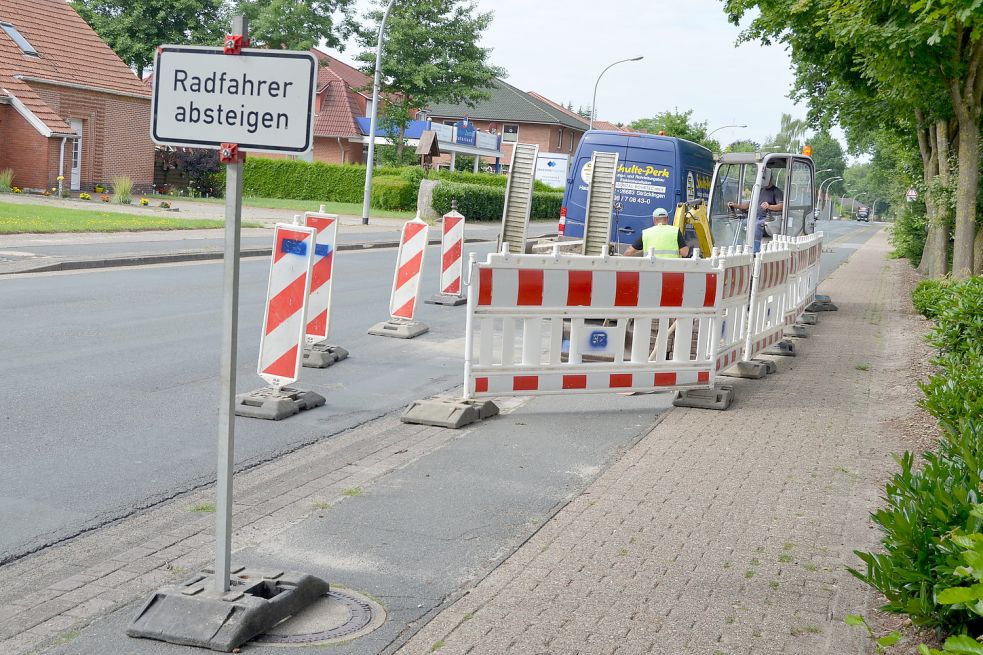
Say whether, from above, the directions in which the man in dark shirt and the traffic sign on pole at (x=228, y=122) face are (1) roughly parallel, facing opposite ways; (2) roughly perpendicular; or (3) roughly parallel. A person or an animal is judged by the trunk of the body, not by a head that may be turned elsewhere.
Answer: roughly perpendicular

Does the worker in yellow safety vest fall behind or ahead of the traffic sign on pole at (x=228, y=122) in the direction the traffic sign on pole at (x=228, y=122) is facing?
behind

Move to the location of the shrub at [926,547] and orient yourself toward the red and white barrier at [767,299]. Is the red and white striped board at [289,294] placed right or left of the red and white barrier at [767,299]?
left
